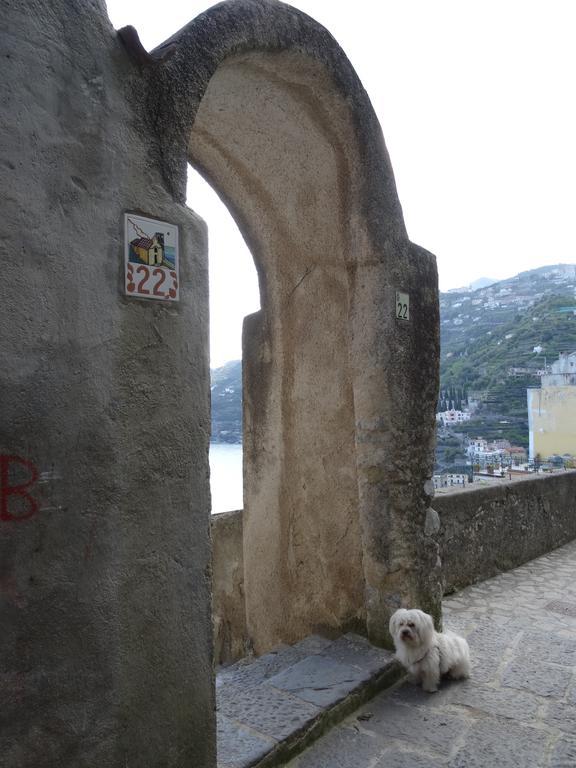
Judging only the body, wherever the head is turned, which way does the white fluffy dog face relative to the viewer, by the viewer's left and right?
facing the viewer and to the left of the viewer

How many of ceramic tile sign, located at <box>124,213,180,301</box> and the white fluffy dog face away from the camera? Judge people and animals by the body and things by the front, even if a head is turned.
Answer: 0

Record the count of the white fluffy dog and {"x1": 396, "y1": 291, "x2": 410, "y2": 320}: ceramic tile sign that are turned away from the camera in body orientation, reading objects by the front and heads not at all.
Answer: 0

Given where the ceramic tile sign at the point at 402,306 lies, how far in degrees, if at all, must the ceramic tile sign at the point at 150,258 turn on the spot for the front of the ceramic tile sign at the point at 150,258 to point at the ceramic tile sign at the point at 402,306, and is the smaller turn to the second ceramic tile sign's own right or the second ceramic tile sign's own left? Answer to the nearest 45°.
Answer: approximately 90° to the second ceramic tile sign's own left

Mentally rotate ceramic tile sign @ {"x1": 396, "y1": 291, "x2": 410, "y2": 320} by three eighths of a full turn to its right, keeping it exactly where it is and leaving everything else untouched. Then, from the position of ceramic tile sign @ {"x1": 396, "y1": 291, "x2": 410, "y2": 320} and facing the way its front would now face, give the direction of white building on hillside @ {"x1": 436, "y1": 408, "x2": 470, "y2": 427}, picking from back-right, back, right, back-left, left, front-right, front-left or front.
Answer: right

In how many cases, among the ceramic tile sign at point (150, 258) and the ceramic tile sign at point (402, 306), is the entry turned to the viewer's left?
0

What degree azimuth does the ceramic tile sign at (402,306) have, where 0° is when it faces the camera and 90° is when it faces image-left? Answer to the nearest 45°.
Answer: approximately 315°

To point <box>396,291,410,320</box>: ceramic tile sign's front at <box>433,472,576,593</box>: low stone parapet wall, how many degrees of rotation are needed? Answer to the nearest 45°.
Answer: approximately 135° to its left

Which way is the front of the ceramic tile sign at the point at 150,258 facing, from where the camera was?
facing the viewer and to the right of the viewer
